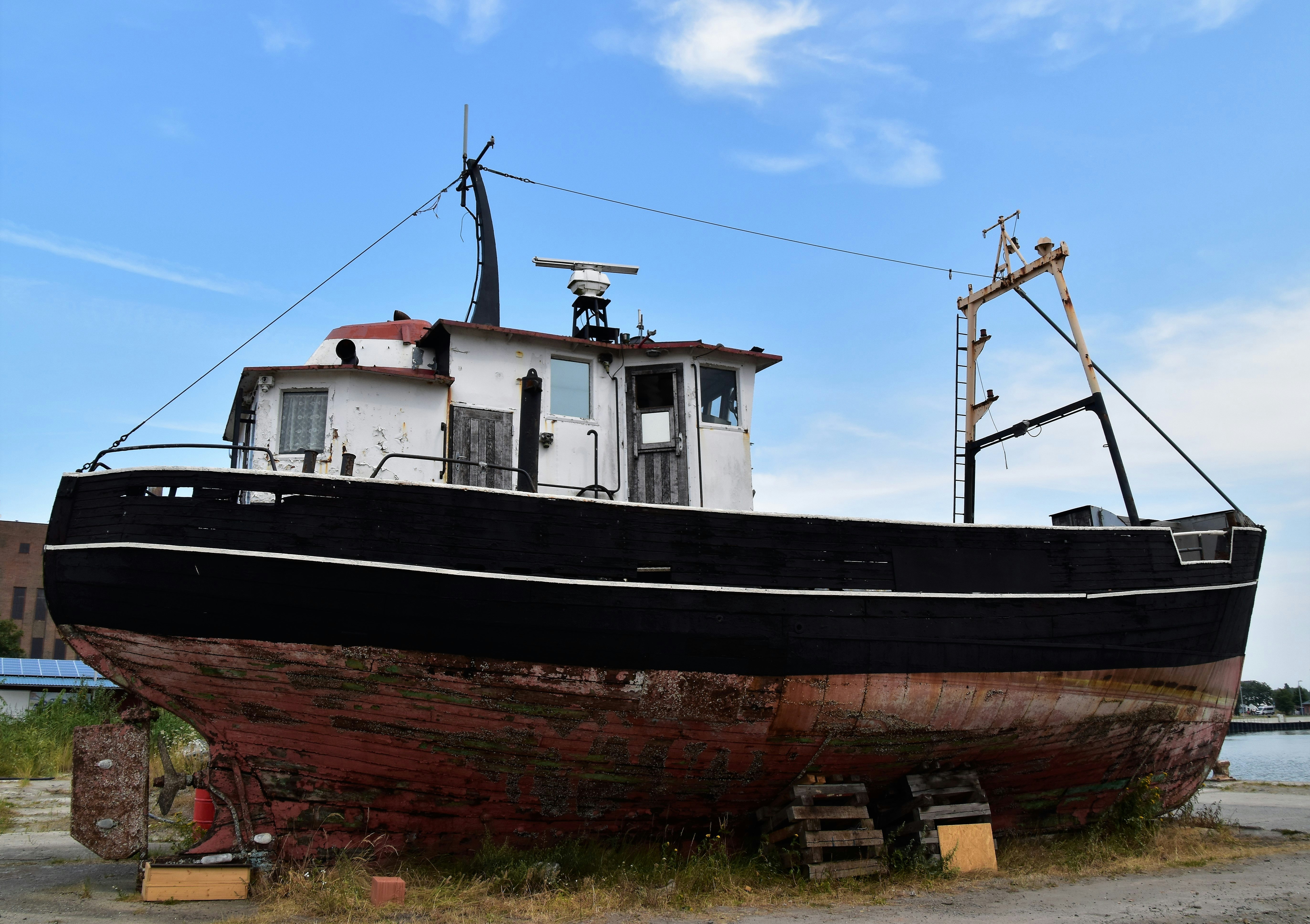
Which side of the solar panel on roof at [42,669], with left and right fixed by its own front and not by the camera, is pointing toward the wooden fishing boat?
front

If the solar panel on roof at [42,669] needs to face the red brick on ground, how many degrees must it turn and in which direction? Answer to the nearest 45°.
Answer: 0° — it already faces it

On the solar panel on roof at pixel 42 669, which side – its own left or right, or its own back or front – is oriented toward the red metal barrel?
front

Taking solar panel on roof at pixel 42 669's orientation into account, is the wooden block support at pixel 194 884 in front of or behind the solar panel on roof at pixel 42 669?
in front

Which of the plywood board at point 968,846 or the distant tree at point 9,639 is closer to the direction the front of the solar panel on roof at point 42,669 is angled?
the plywood board

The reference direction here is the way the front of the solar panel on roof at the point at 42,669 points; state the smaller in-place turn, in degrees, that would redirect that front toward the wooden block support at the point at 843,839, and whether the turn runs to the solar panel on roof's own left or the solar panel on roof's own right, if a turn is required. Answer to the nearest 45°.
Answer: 0° — it already faces it

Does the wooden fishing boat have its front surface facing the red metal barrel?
no

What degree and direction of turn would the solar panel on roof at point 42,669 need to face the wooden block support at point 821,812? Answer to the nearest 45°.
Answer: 0° — it already faces it

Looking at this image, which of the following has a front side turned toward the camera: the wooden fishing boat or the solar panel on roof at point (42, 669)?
the solar panel on roof

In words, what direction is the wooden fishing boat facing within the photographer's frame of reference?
facing to the right of the viewer

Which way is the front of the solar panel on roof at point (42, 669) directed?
toward the camera

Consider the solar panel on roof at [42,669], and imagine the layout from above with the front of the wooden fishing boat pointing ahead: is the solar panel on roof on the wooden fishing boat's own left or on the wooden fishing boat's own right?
on the wooden fishing boat's own left

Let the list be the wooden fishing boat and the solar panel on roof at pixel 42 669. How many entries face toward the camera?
1
